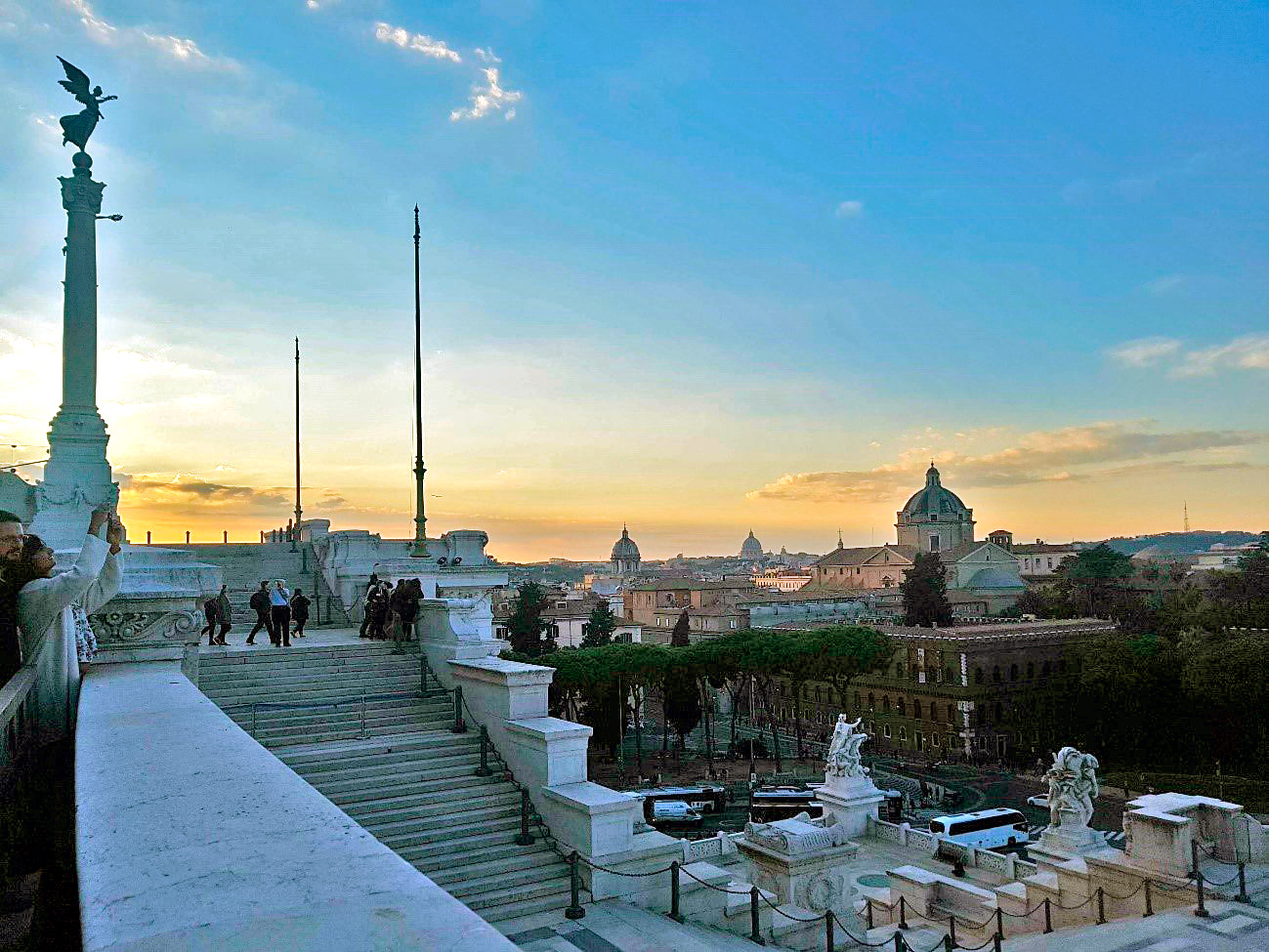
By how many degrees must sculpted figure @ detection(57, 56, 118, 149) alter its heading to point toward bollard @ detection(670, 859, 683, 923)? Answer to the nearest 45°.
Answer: approximately 90° to its right

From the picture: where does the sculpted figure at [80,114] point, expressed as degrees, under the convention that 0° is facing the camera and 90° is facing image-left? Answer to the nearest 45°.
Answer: approximately 270°

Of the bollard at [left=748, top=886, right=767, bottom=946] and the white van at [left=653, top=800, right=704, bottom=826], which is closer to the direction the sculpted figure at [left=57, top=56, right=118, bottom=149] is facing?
the white van

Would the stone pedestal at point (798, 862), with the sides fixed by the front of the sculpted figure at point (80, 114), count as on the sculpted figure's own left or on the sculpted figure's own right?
on the sculpted figure's own right

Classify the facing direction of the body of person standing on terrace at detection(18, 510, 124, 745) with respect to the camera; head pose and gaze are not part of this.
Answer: to the viewer's right
